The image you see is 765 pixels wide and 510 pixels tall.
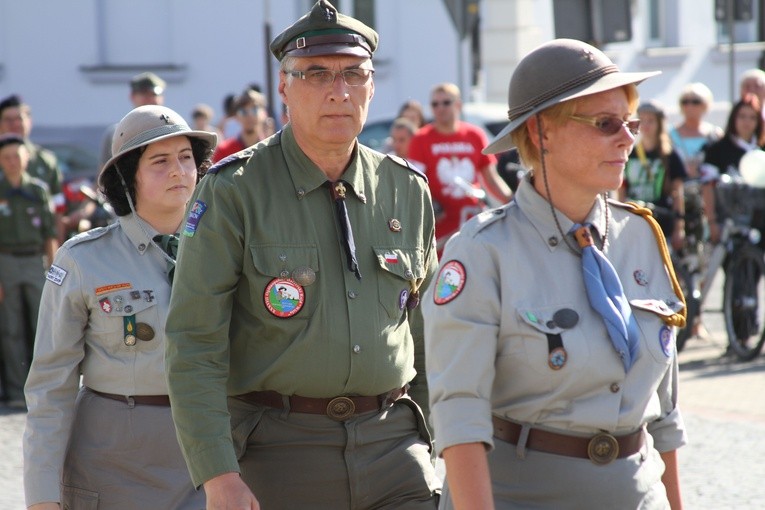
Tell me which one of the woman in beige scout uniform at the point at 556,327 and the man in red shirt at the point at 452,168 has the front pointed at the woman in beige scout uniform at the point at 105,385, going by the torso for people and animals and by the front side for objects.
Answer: the man in red shirt

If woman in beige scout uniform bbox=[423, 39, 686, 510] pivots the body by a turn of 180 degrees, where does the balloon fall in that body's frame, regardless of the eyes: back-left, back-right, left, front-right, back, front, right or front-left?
front-right

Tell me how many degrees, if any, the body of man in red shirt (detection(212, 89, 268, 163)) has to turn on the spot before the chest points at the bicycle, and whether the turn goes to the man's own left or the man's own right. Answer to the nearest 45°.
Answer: approximately 90° to the man's own left

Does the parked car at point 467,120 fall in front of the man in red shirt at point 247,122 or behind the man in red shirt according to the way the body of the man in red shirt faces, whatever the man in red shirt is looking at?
behind

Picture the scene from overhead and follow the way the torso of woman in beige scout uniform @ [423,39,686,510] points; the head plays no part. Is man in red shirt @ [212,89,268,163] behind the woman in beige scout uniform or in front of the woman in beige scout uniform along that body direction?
behind

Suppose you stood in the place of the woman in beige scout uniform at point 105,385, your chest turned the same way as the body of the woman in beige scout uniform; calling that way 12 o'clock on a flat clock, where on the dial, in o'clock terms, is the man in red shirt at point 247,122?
The man in red shirt is roughly at 8 o'clock from the woman in beige scout uniform.

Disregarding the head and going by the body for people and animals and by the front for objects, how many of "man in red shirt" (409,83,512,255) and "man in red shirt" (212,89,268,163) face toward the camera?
2

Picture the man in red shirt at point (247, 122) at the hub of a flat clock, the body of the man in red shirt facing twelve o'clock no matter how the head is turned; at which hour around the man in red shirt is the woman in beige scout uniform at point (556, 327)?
The woman in beige scout uniform is roughly at 12 o'clock from the man in red shirt.

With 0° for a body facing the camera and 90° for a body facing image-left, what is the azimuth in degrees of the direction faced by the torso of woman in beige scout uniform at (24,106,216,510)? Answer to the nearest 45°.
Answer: approximately 315°

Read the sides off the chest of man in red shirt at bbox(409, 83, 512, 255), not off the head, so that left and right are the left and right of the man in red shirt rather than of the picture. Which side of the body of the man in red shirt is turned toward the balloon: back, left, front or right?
left

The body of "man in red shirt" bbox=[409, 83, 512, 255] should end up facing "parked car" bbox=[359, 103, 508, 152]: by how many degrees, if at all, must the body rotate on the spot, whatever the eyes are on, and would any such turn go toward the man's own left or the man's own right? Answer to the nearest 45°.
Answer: approximately 180°
